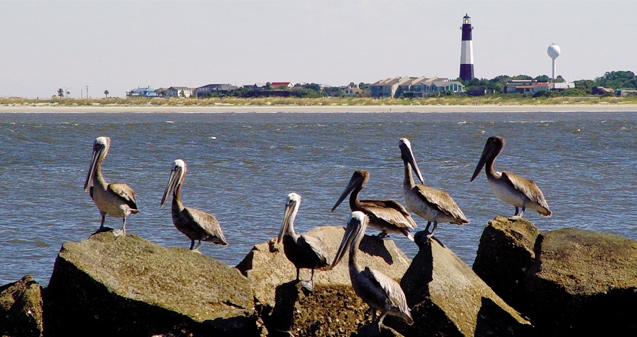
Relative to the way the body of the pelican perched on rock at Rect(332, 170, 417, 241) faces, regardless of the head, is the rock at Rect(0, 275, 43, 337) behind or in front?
in front

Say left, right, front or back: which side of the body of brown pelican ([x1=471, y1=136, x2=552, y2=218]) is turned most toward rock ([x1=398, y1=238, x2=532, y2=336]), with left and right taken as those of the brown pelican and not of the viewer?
left

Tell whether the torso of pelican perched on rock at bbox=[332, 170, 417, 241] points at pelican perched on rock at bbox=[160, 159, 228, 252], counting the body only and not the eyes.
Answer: yes

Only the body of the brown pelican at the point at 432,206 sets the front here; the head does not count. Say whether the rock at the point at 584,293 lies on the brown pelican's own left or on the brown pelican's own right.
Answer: on the brown pelican's own left

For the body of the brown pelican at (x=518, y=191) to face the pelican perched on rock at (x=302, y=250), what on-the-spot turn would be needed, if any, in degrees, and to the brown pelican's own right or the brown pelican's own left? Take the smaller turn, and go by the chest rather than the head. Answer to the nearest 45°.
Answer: approximately 45° to the brown pelican's own left

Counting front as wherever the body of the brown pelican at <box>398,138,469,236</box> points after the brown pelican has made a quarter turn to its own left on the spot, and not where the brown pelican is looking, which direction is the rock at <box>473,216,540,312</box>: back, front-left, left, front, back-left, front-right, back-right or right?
front-left

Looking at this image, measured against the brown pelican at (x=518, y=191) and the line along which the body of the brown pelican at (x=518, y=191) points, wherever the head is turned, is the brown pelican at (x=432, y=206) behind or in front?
in front

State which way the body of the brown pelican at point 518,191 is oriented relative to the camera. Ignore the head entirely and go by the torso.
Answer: to the viewer's left

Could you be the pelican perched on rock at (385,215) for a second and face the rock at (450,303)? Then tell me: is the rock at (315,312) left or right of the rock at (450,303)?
right

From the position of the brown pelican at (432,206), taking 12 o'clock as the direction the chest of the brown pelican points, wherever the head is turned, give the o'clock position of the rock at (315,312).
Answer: The rock is roughly at 10 o'clock from the brown pelican.

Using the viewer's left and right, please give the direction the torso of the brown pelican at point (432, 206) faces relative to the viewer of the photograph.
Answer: facing to the left of the viewer

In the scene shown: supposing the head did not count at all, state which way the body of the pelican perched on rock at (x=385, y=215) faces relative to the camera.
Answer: to the viewer's left

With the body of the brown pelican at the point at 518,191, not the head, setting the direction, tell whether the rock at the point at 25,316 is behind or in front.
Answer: in front
